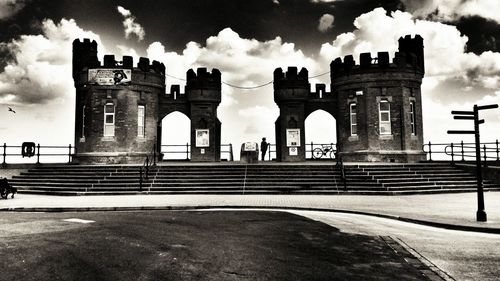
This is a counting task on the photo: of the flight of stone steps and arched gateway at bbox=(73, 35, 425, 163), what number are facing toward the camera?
2

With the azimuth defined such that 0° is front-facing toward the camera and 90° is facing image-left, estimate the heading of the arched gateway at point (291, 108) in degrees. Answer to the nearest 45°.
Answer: approximately 0°

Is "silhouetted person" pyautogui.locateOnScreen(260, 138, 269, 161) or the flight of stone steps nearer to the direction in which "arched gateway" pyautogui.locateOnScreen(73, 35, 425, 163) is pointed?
the flight of stone steps

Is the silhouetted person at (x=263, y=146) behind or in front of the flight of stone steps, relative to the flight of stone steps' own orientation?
behind
